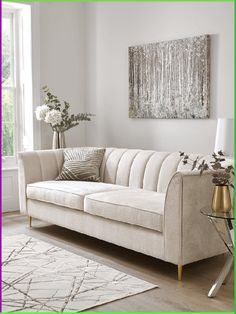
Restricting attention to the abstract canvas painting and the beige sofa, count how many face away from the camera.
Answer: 0

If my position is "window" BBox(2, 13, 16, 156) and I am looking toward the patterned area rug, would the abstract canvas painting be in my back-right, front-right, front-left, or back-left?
front-left

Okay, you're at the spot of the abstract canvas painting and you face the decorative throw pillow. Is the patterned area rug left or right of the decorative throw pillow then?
left

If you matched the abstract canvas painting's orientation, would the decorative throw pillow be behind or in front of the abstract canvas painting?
in front

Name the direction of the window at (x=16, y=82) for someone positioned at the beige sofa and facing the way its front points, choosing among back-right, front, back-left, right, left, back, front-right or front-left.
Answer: right

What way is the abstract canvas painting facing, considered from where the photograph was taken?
facing the viewer and to the left of the viewer

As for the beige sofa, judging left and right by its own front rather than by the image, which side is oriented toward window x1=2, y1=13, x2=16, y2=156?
right

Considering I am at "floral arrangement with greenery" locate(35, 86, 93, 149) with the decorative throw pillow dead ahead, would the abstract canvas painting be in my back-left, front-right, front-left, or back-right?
front-left

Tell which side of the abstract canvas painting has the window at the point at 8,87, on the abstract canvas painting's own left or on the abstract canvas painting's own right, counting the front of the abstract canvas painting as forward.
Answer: on the abstract canvas painting's own right

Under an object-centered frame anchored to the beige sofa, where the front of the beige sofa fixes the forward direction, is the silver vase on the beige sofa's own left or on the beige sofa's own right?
on the beige sofa's own right

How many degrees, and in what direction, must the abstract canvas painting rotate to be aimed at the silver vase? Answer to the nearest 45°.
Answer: approximately 45° to its right

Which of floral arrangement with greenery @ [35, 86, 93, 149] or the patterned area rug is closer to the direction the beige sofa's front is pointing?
the patterned area rug

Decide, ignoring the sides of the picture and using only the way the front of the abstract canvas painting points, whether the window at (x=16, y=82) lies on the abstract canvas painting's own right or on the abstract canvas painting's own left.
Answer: on the abstract canvas painting's own right

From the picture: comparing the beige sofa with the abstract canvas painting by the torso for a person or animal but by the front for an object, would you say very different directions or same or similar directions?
same or similar directions

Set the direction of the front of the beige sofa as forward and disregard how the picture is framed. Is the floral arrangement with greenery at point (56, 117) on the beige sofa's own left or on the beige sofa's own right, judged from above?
on the beige sofa's own right
